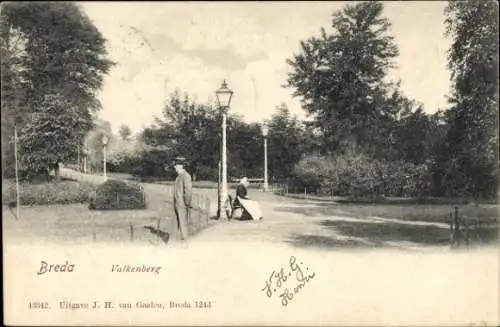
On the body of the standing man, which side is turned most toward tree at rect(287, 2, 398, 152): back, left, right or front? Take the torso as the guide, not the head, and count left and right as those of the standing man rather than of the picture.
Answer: back

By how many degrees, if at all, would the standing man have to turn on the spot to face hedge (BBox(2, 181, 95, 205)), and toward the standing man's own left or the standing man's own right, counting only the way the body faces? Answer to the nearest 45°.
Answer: approximately 90° to the standing man's own right
